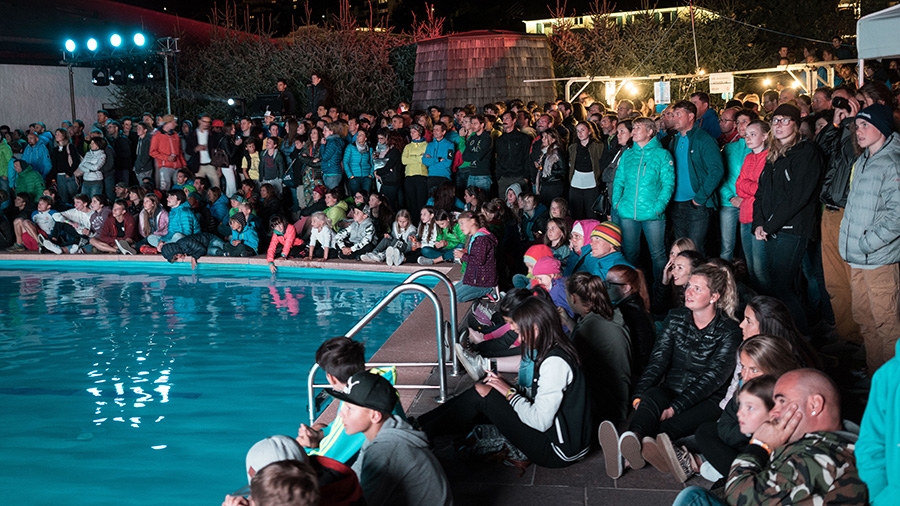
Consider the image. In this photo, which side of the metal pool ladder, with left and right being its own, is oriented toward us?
left

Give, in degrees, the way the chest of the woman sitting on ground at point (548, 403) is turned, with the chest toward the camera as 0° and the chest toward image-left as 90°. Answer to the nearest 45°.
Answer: approximately 90°

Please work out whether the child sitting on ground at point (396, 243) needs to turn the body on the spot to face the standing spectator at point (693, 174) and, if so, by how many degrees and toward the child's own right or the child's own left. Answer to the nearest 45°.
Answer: approximately 90° to the child's own left

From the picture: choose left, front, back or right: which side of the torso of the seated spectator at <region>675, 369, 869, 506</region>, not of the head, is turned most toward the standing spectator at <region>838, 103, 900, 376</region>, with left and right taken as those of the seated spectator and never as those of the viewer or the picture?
right

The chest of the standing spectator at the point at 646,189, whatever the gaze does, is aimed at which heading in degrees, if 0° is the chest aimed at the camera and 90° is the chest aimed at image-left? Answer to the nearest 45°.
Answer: approximately 45°

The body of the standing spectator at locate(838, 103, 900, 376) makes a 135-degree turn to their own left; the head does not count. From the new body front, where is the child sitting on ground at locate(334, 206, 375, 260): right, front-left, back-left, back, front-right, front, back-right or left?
back-left

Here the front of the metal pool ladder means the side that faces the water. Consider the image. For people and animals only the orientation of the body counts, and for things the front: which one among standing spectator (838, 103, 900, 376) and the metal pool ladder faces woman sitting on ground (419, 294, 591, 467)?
the standing spectator

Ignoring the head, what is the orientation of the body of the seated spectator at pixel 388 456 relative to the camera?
to the viewer's left

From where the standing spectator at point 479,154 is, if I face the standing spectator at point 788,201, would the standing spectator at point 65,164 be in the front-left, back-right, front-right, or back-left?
back-right

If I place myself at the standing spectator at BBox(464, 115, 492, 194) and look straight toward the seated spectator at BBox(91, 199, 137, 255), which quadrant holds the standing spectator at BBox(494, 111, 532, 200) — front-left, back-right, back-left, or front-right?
back-left

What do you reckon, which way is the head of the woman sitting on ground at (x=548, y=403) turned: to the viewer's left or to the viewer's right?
to the viewer's left

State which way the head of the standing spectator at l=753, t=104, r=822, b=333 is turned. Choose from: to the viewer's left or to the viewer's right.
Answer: to the viewer's left
